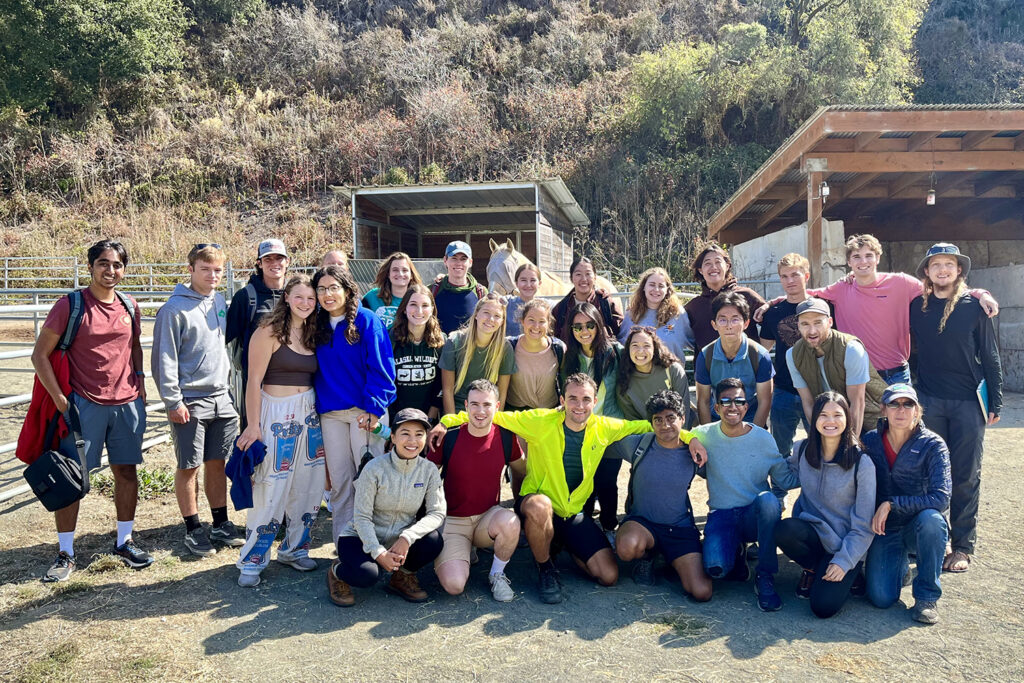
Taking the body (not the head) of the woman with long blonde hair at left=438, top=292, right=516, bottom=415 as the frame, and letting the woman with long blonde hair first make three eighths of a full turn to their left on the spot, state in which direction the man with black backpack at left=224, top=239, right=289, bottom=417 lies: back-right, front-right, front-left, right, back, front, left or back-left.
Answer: back-left

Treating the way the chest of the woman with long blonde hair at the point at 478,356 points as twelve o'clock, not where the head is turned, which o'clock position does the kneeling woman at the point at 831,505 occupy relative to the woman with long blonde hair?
The kneeling woman is roughly at 10 o'clock from the woman with long blonde hair.

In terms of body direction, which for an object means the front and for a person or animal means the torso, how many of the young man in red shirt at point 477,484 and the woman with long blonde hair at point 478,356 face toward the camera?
2

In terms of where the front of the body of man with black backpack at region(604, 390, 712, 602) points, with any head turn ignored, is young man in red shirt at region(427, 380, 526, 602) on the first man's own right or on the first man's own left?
on the first man's own right
